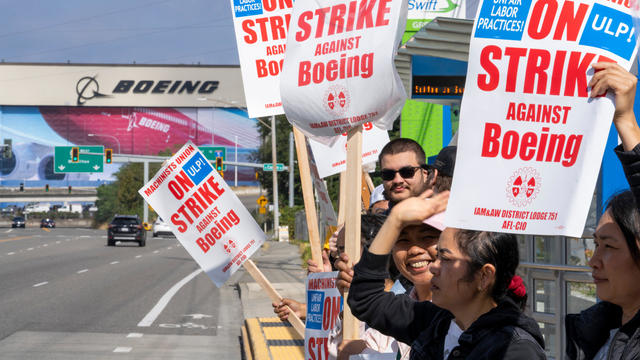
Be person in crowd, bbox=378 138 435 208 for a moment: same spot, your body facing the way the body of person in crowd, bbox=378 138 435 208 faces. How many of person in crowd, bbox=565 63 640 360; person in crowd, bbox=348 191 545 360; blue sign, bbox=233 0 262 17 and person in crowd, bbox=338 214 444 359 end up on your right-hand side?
1

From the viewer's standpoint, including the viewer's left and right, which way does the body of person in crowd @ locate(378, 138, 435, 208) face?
facing the viewer and to the left of the viewer

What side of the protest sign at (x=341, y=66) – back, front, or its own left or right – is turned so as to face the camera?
front

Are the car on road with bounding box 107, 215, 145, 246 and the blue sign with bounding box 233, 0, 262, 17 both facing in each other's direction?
no

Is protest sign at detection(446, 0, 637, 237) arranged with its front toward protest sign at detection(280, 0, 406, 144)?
no

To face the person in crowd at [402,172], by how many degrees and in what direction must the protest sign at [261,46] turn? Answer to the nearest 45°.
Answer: approximately 45° to its left

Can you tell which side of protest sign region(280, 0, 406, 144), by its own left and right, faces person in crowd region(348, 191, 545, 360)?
front

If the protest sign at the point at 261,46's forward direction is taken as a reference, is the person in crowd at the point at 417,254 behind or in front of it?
in front

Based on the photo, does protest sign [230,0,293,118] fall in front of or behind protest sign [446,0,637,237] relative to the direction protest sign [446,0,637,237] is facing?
behind

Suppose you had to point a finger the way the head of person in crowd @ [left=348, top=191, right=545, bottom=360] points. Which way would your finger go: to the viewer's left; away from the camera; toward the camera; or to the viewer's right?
to the viewer's left

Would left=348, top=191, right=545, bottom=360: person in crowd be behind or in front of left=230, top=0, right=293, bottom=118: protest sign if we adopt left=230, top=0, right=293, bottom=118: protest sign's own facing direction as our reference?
in front

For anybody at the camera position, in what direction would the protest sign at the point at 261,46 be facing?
facing the viewer

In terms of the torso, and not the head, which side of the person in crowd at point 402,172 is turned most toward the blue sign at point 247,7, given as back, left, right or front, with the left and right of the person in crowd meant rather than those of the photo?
right

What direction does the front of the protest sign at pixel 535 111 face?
toward the camera
